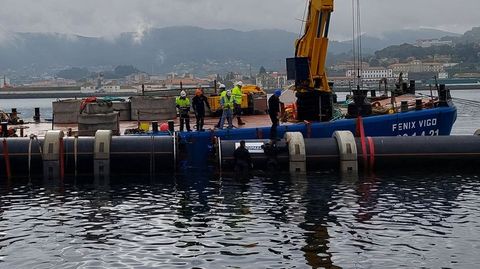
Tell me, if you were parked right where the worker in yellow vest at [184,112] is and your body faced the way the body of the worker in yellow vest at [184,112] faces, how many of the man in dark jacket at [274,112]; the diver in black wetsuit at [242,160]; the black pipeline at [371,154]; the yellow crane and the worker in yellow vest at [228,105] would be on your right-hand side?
0

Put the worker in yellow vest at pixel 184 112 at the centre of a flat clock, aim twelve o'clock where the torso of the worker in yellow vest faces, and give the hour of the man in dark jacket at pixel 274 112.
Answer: The man in dark jacket is roughly at 10 o'clock from the worker in yellow vest.

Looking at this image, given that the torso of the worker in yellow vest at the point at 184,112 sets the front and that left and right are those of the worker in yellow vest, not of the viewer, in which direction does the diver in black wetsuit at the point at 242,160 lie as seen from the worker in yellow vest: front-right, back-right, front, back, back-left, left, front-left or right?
front-left

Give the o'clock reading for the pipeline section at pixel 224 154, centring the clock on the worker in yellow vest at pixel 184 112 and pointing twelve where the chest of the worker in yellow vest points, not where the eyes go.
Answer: The pipeline section is roughly at 11 o'clock from the worker in yellow vest.

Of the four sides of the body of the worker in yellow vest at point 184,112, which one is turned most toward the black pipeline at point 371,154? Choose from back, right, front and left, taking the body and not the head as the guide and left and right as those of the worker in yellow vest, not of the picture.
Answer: left

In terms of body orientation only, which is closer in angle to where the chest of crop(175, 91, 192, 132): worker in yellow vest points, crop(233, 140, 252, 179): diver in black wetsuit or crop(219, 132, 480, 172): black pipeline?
the diver in black wetsuit

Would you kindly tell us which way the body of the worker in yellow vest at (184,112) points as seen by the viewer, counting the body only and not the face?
toward the camera

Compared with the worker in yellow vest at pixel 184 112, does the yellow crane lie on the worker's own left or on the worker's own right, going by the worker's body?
on the worker's own left
